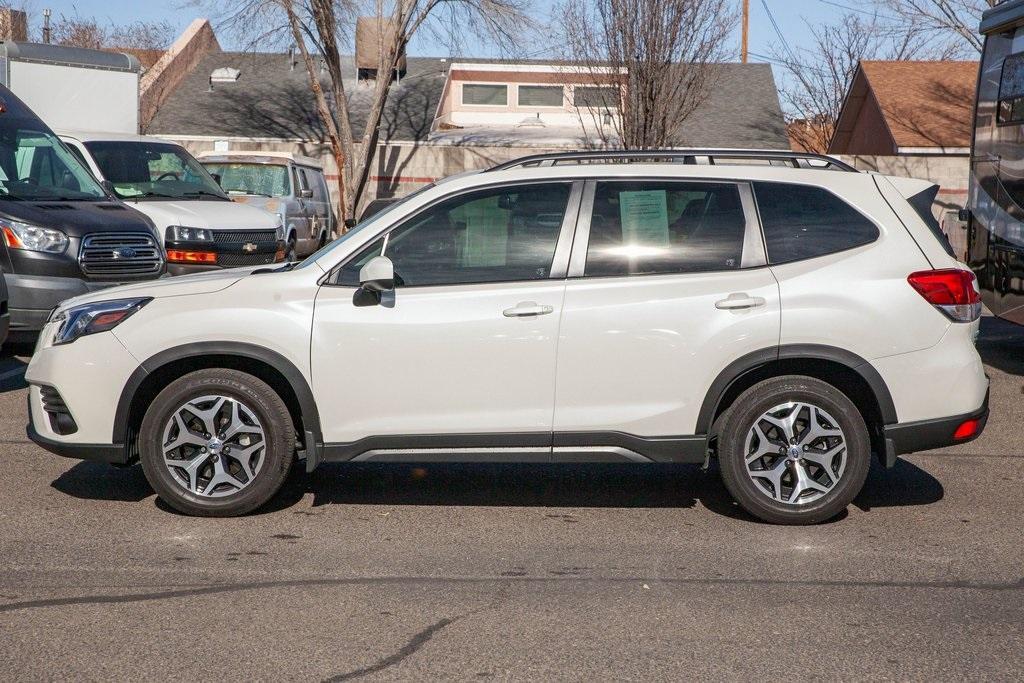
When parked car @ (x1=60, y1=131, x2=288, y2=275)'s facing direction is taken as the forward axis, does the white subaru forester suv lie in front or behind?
in front

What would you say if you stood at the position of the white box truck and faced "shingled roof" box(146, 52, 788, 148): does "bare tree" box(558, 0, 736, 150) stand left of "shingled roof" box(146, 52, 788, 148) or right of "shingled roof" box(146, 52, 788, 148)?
right

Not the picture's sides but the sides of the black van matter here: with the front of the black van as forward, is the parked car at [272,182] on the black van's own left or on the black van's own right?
on the black van's own left

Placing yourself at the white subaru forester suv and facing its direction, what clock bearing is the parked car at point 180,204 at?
The parked car is roughly at 2 o'clock from the white subaru forester suv.

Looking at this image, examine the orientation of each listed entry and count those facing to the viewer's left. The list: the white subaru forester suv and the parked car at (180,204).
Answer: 1

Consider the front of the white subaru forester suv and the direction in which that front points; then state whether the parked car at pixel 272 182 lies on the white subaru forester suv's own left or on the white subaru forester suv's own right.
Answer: on the white subaru forester suv's own right

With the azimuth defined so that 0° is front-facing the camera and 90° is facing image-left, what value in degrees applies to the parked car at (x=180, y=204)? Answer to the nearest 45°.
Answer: approximately 315°

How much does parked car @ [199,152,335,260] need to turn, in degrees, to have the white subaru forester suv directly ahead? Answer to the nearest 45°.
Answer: approximately 45° to its left

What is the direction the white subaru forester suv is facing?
to the viewer's left

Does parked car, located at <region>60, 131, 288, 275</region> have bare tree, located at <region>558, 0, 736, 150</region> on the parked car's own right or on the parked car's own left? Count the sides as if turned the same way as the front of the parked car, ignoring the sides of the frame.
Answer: on the parked car's own left

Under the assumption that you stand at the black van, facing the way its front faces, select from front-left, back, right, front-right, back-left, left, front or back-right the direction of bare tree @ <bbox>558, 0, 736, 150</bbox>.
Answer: left

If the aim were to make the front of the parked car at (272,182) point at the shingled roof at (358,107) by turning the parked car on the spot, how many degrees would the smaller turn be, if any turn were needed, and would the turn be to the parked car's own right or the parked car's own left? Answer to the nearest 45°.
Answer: approximately 135° to the parked car's own right

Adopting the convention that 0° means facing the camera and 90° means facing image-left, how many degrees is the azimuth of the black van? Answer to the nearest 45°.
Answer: approximately 315°
